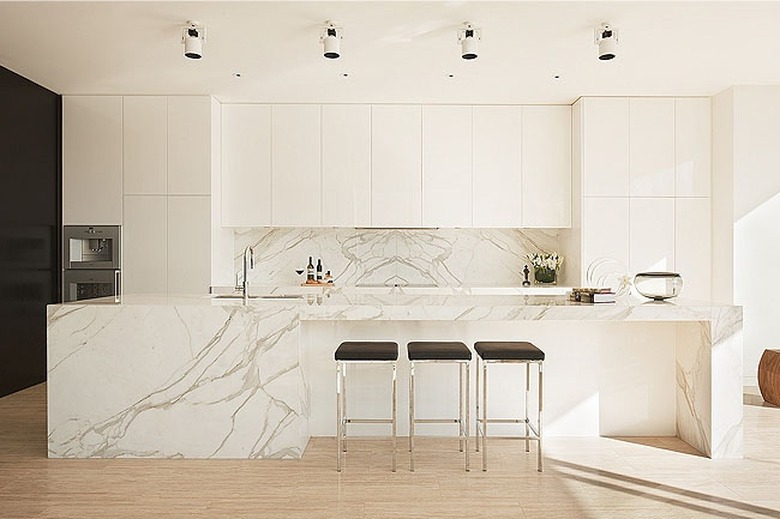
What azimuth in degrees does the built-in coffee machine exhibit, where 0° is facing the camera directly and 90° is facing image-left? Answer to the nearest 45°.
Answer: approximately 0°

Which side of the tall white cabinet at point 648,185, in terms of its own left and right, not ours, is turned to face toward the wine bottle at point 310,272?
right

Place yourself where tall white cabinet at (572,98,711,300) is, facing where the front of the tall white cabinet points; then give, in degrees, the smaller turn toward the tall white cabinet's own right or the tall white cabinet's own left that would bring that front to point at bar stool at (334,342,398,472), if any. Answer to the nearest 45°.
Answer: approximately 45° to the tall white cabinet's own right

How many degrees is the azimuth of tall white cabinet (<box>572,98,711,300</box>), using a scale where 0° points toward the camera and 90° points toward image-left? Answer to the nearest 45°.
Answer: approximately 0°

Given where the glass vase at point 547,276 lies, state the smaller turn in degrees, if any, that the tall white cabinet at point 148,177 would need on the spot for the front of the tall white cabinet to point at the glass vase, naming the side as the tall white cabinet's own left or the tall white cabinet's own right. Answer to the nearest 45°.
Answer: approximately 90° to the tall white cabinet's own left

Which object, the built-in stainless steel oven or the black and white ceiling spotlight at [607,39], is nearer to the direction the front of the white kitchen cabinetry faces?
the black and white ceiling spotlight
